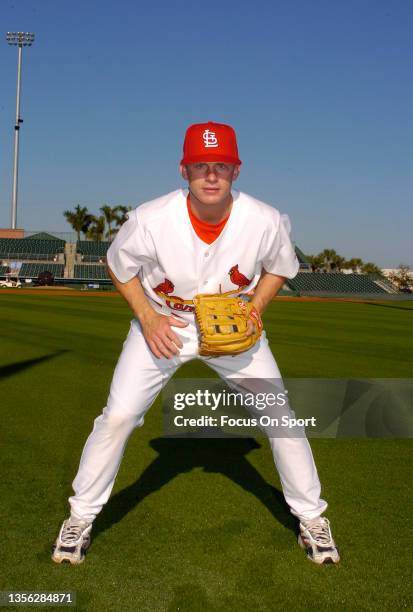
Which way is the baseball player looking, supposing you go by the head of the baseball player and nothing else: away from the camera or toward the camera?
toward the camera

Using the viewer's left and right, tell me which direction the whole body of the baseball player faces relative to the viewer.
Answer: facing the viewer
